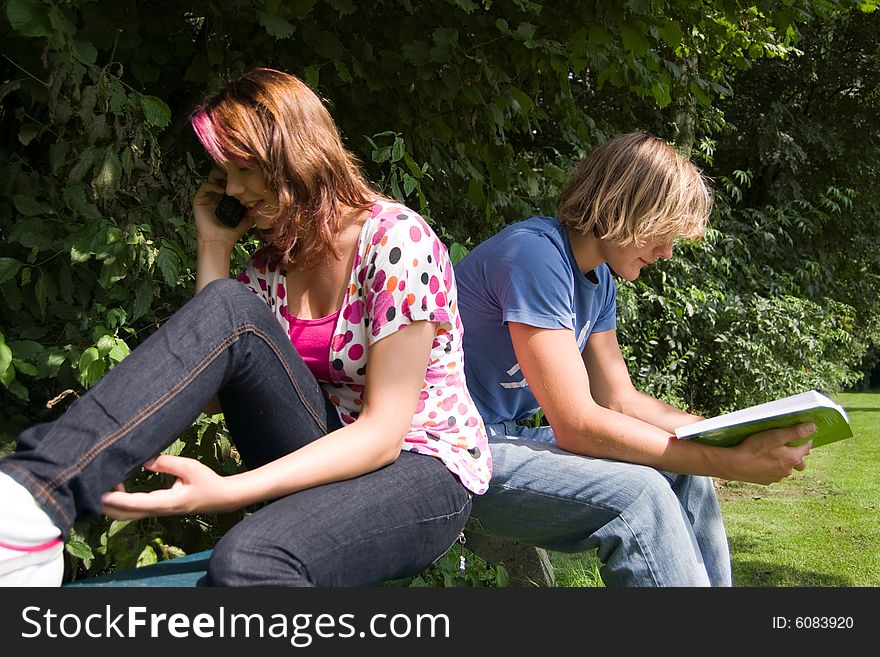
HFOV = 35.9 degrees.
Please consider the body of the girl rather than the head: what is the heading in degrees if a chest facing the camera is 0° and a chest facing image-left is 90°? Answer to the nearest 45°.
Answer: approximately 45°
